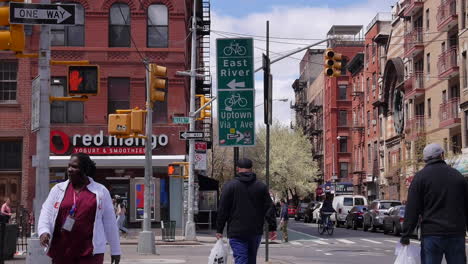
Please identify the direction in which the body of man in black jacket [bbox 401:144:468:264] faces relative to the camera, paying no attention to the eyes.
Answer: away from the camera

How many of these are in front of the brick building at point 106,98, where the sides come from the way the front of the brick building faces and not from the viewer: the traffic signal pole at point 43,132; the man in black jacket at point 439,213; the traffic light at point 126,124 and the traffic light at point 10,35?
4

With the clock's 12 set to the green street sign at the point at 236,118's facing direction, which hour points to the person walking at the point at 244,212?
The person walking is roughly at 12 o'clock from the green street sign.

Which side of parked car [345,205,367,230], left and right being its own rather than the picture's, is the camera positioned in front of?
back

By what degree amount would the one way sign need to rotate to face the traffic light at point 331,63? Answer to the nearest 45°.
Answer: approximately 135° to its left

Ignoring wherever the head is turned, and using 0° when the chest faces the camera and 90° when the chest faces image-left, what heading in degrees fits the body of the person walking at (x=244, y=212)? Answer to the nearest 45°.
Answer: approximately 180°

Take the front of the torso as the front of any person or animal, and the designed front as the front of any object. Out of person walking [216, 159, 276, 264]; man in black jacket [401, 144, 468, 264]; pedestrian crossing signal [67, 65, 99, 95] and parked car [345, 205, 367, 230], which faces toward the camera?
the pedestrian crossing signal

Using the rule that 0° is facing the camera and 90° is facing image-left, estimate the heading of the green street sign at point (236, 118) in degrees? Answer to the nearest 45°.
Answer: approximately 0°

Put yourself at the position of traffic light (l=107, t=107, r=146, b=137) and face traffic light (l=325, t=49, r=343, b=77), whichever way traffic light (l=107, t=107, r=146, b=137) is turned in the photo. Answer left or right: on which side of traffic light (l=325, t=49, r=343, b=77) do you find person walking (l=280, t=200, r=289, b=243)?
left

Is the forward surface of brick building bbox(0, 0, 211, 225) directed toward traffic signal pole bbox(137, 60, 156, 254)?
yes
